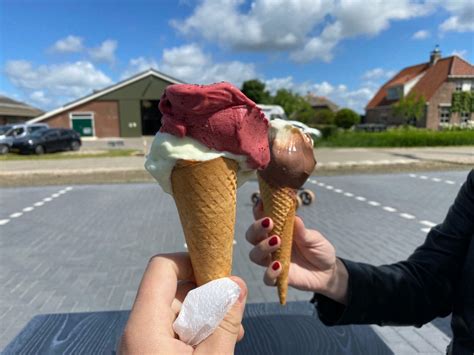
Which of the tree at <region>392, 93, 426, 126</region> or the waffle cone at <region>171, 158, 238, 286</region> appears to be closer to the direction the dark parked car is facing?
the waffle cone

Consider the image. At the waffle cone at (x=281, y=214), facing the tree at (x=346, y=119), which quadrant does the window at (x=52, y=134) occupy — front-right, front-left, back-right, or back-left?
front-left

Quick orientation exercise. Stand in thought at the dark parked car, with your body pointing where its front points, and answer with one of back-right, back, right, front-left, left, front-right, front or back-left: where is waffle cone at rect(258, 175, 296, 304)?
front-left

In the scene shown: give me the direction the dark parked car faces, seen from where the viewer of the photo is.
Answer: facing the viewer and to the left of the viewer

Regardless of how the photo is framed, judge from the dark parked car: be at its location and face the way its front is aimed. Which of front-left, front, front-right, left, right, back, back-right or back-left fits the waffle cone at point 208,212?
front-left

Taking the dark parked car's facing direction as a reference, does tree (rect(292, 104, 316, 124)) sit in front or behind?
behind

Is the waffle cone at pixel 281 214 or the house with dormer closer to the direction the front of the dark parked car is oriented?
the waffle cone
